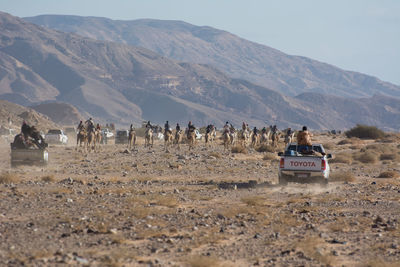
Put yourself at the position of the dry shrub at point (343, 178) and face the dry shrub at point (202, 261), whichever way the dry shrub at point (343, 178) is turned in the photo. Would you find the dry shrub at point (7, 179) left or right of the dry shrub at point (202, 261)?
right

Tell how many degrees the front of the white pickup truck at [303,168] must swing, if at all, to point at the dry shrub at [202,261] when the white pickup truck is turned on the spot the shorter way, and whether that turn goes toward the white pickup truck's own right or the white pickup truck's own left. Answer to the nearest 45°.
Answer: approximately 180°

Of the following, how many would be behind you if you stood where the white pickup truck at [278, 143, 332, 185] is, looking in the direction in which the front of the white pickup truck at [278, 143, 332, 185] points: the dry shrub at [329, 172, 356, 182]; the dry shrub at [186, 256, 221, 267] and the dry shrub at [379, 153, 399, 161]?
1

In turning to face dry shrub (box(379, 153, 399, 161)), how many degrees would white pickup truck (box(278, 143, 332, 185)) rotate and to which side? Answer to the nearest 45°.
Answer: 0° — it already faces it

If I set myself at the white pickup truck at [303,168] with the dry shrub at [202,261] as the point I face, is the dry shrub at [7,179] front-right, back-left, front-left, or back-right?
front-right

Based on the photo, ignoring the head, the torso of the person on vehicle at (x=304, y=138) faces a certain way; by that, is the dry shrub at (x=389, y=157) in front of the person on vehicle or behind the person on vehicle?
in front

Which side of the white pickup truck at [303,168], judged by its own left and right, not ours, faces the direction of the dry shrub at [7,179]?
left

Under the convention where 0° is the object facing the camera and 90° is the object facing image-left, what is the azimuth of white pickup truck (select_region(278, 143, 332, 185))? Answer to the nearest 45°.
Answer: approximately 180°

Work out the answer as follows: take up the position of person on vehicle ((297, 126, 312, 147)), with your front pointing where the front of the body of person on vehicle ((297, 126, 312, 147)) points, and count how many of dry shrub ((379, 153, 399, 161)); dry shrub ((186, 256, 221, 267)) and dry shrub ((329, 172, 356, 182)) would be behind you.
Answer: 1

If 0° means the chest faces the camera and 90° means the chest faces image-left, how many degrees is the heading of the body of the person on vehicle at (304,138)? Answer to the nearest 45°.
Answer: approximately 180°
